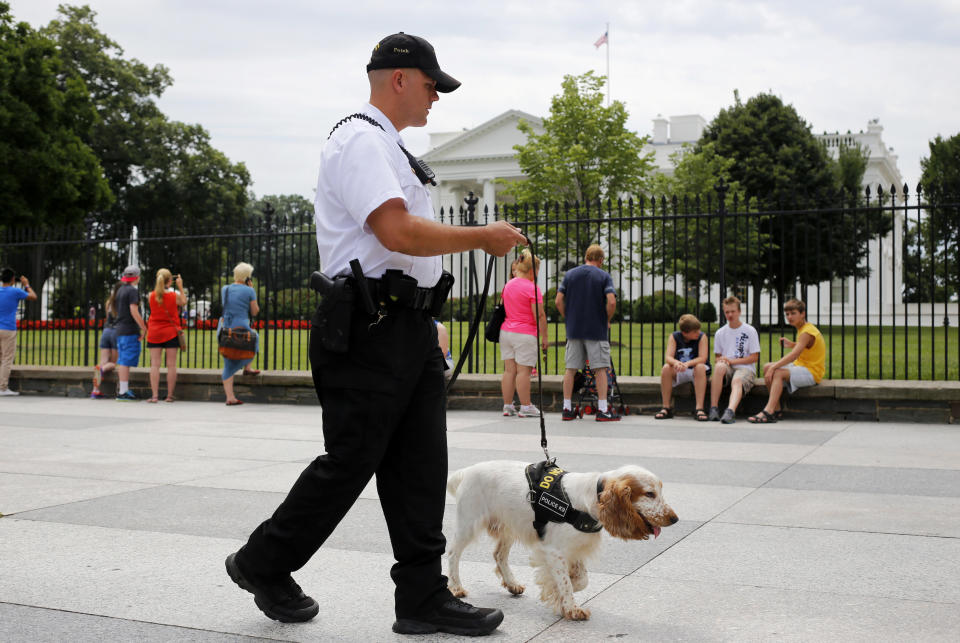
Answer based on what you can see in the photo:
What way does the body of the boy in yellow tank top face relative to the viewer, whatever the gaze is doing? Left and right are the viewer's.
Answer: facing to the left of the viewer

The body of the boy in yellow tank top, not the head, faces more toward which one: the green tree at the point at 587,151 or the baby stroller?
the baby stroller

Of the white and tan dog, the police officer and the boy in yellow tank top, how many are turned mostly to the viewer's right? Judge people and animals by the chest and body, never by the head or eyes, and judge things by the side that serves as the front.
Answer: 2

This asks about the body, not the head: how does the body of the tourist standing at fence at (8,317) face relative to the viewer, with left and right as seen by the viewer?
facing away from the viewer and to the right of the viewer

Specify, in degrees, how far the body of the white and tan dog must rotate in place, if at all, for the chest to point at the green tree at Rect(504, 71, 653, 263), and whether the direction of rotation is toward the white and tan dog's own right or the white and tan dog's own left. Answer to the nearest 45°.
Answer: approximately 90° to the white and tan dog's own left

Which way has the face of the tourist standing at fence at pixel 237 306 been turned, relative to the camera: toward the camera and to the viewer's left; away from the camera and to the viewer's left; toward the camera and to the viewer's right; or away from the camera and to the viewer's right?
away from the camera and to the viewer's right

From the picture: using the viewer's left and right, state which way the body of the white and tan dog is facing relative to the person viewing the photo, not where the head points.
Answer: facing to the right of the viewer

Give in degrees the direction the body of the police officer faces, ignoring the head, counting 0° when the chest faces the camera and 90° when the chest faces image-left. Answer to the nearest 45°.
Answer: approximately 270°

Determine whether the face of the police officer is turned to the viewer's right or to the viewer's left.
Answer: to the viewer's right

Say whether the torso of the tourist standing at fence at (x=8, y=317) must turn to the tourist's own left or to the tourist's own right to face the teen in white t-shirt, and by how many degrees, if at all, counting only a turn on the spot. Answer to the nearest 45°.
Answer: approximately 90° to the tourist's own right

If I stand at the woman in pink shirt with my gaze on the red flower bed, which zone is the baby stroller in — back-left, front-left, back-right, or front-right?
back-right

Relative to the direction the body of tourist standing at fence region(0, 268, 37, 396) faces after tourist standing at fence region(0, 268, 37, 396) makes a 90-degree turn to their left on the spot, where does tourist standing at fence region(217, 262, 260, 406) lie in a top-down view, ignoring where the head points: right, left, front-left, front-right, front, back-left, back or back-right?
back

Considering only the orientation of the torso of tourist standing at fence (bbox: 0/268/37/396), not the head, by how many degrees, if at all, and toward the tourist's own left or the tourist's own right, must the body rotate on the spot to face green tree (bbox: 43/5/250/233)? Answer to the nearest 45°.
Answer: approximately 45° to the tourist's own left
